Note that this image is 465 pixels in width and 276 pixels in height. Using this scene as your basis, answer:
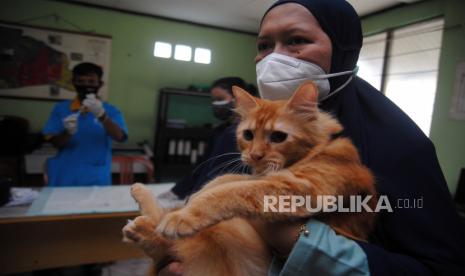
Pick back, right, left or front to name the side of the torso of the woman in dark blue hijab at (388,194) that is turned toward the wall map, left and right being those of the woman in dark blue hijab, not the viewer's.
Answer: right

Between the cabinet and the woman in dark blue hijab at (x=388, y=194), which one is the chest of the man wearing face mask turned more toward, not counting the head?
the woman in dark blue hijab

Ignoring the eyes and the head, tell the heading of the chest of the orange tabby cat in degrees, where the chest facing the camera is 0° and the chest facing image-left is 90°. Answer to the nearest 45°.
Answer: approximately 45°

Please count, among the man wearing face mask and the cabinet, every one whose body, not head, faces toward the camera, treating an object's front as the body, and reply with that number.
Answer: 2

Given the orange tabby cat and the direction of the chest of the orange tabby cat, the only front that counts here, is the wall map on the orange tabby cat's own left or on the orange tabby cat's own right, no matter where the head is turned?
on the orange tabby cat's own right

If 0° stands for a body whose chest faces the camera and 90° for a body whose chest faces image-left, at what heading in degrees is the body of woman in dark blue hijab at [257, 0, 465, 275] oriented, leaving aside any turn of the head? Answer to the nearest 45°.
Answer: approximately 45°

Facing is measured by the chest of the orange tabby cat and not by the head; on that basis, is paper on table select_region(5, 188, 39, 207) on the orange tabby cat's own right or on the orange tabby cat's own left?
on the orange tabby cat's own right

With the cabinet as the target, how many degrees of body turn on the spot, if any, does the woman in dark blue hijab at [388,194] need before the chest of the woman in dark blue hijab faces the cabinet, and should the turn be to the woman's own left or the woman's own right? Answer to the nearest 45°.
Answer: approximately 90° to the woman's own right
